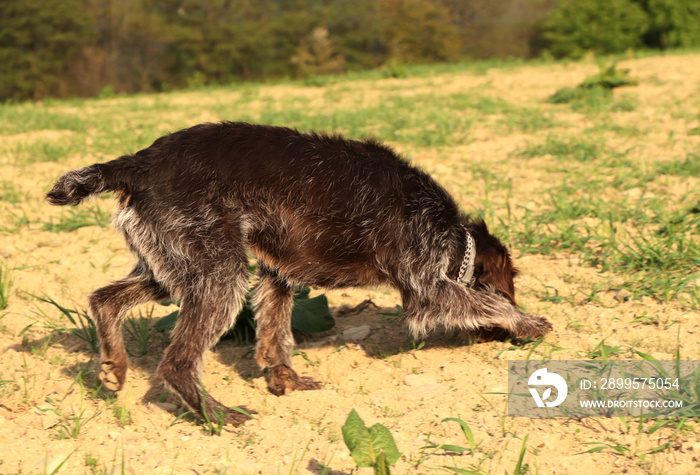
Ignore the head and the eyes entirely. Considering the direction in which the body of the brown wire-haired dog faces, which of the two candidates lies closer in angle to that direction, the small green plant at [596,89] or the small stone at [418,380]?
the small stone

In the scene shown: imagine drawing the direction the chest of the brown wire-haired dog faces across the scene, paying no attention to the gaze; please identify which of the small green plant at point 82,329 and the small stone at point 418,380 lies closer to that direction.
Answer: the small stone

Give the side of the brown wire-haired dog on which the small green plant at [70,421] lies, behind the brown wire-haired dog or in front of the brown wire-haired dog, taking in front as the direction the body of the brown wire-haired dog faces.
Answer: behind

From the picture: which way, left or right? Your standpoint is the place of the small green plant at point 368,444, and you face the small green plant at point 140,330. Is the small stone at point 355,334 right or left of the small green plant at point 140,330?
right

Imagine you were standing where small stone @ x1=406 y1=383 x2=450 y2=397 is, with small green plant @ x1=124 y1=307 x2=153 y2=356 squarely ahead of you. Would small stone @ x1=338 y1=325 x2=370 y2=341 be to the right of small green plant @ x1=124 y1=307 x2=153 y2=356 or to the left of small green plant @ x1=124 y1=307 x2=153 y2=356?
right

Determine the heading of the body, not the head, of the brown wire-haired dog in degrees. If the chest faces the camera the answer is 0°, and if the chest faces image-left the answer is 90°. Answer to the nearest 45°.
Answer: approximately 270°

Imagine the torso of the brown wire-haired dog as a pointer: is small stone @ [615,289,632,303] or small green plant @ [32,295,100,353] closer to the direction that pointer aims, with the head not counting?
the small stone

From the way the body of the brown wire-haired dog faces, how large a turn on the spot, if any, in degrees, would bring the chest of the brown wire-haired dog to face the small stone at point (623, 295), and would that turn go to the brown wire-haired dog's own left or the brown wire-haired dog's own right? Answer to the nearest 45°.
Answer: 0° — it already faces it

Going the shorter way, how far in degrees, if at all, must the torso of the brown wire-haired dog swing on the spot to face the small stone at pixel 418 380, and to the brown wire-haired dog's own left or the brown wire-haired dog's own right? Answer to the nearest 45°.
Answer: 0° — it already faces it

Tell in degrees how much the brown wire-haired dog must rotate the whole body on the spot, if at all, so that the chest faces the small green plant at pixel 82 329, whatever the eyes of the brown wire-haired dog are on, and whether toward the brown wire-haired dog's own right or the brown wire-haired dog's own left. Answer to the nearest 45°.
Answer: approximately 180°
